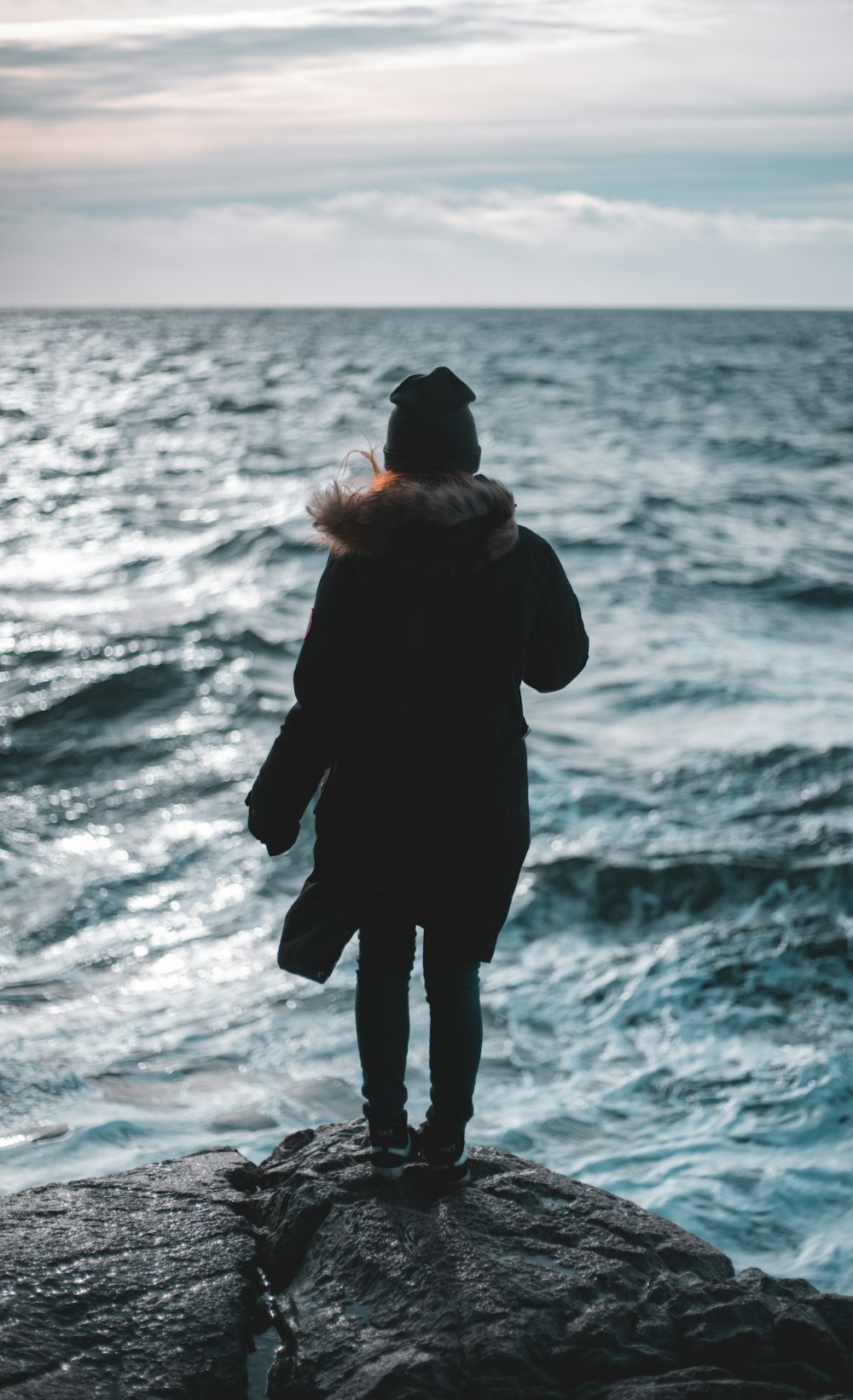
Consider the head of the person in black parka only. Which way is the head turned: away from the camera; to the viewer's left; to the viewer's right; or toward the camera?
away from the camera

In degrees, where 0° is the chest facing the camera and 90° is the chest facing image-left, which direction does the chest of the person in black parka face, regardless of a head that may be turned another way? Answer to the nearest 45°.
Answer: approximately 180°
